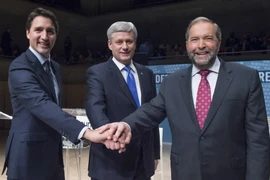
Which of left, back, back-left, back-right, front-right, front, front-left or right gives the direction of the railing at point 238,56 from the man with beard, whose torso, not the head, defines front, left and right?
back

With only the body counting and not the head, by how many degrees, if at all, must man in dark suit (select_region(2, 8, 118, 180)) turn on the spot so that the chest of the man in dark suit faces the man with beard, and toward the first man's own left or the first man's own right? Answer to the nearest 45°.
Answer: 0° — they already face them

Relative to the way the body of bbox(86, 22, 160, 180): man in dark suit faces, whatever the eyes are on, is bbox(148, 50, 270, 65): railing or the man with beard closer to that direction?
the man with beard

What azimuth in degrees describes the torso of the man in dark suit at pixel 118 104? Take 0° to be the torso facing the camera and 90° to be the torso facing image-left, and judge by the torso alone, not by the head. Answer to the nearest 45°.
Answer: approximately 315°

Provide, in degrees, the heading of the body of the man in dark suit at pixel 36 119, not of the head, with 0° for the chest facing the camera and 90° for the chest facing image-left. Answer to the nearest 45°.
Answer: approximately 315°

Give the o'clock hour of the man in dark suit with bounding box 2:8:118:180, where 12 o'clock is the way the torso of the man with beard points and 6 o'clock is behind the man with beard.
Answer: The man in dark suit is roughly at 3 o'clock from the man with beard.

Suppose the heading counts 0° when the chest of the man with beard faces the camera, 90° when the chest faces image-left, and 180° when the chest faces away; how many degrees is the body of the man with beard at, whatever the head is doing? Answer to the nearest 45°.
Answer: approximately 0°
